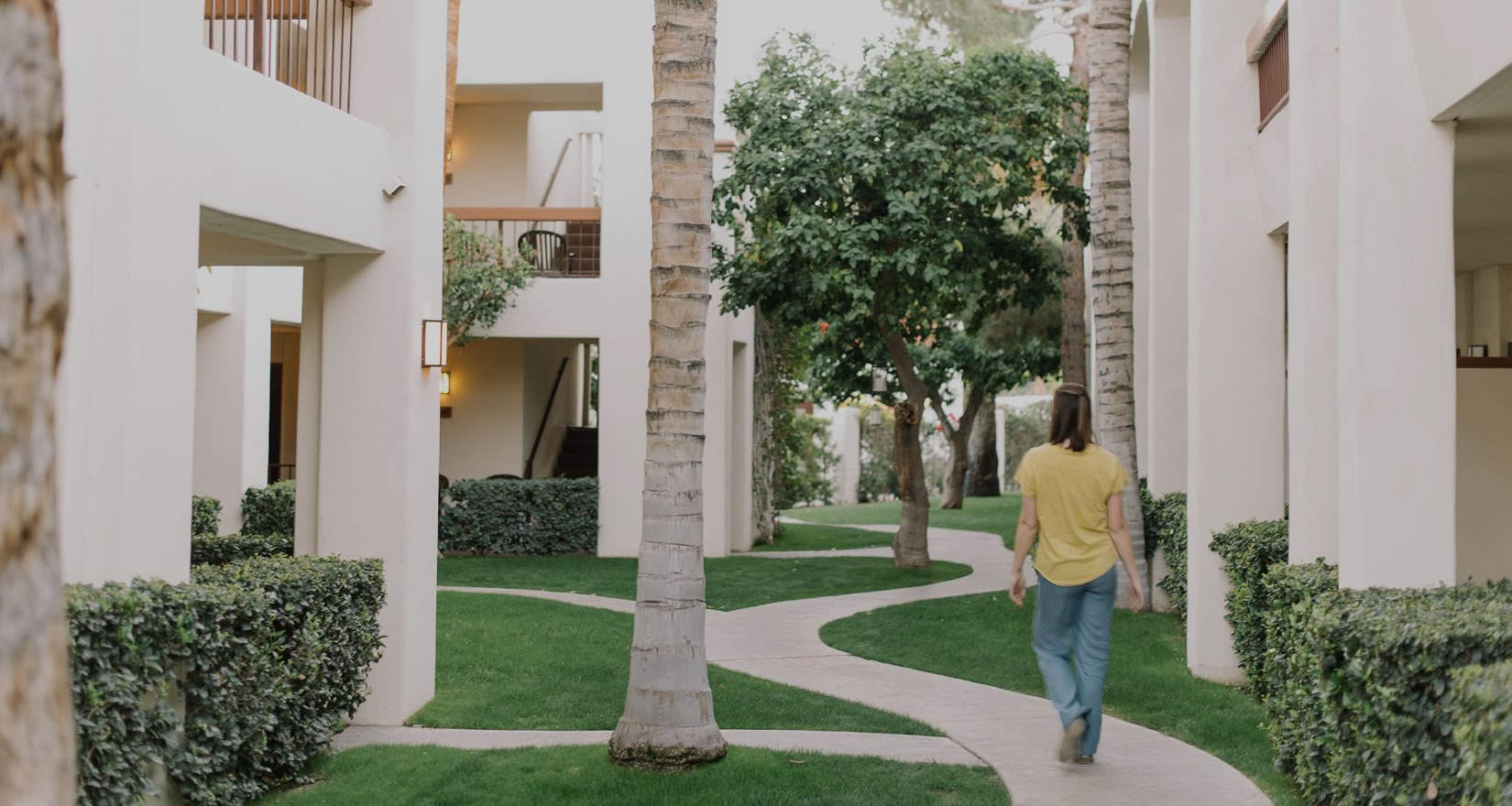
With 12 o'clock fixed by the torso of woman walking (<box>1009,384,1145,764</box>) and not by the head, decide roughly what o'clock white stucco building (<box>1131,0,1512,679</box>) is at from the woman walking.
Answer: The white stucco building is roughly at 2 o'clock from the woman walking.

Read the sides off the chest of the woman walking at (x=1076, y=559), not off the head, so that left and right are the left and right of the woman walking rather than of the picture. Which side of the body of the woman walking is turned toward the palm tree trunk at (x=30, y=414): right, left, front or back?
back

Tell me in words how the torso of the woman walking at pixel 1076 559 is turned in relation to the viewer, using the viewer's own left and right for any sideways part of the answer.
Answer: facing away from the viewer

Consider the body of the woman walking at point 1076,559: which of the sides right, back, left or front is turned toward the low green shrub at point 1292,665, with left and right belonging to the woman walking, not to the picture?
right

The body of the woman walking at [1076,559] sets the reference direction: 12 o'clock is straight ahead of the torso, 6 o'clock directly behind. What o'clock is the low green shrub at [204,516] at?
The low green shrub is roughly at 10 o'clock from the woman walking.

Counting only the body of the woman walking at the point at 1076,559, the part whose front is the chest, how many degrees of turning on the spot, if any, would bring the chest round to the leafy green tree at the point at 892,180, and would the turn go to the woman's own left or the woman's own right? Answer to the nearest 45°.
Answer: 0° — they already face it

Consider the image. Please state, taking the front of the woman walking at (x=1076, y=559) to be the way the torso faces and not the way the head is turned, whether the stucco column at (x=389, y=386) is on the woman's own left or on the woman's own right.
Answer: on the woman's own left
